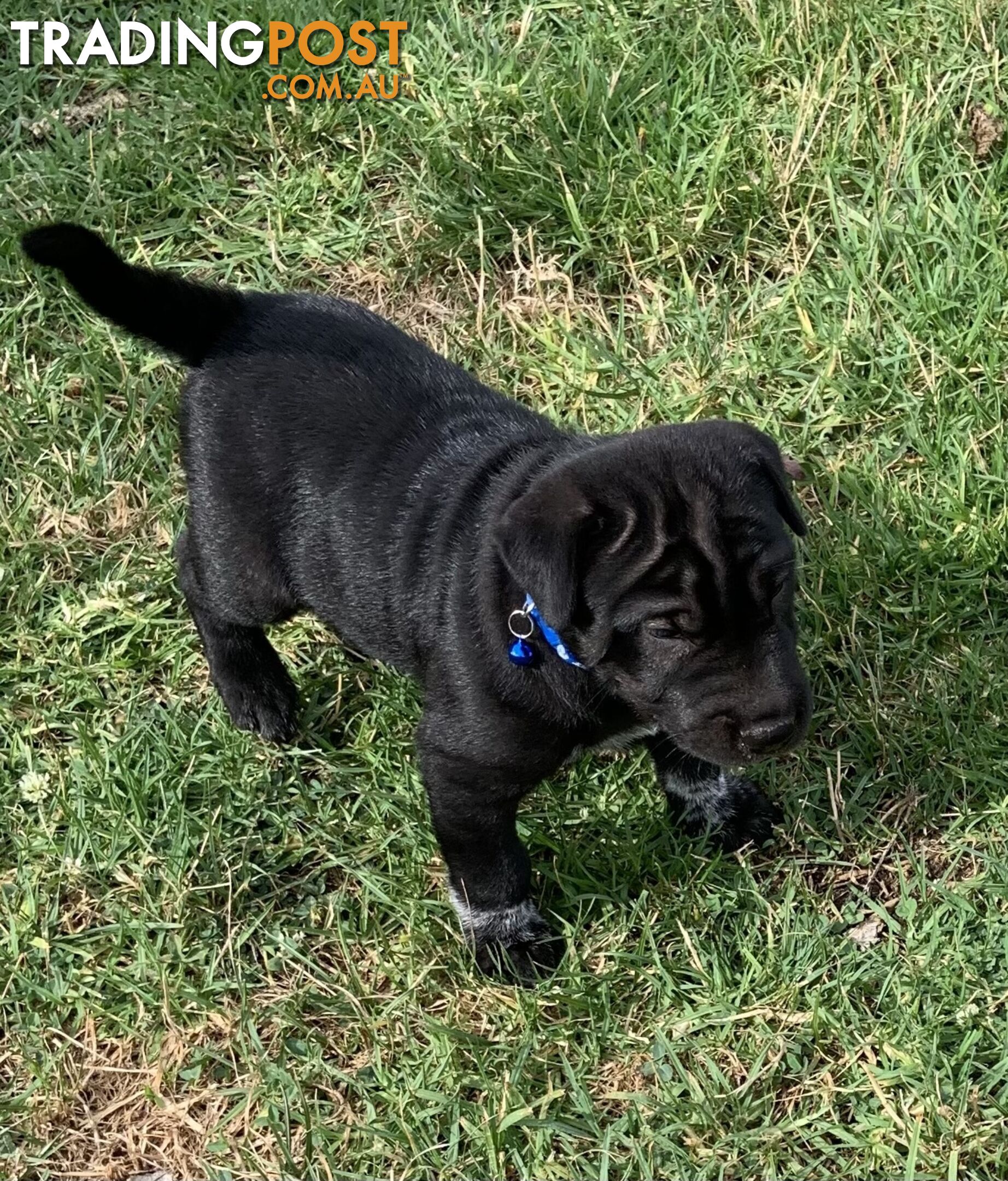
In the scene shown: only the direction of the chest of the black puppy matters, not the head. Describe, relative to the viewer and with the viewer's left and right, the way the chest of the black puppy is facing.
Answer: facing the viewer and to the right of the viewer
